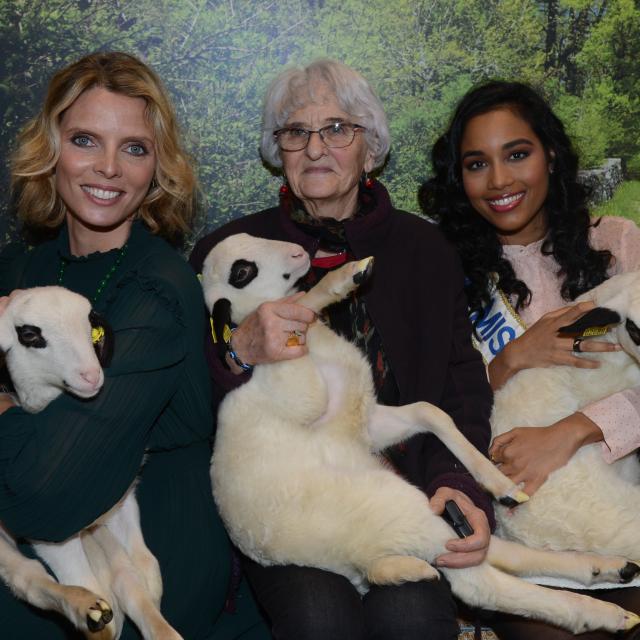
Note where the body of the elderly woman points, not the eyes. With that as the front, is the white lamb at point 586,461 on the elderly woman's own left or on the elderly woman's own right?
on the elderly woman's own left

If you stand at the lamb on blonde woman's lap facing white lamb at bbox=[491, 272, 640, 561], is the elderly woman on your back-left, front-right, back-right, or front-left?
front-left

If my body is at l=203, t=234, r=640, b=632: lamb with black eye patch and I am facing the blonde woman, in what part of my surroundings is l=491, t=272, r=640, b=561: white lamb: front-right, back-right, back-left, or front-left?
back-right

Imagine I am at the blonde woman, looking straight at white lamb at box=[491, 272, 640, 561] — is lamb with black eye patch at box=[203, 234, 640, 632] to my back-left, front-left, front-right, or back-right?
front-right

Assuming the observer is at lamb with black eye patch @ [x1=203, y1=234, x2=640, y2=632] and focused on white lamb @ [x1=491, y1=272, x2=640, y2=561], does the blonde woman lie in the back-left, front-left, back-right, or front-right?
back-left

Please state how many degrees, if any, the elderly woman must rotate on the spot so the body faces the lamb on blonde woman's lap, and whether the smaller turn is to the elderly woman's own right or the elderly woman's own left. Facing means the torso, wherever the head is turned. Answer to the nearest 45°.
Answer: approximately 45° to the elderly woman's own right

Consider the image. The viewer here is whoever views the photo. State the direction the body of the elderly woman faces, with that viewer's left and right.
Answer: facing the viewer

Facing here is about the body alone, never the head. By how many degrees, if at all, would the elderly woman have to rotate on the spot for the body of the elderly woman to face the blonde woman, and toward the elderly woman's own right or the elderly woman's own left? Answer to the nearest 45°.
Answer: approximately 45° to the elderly woman's own right
